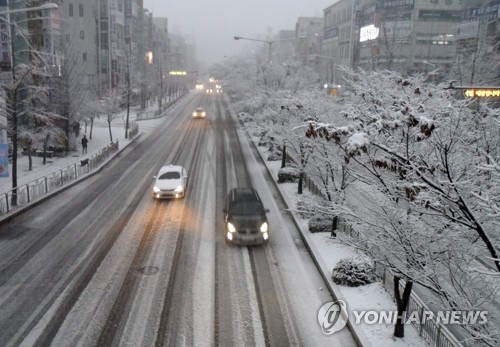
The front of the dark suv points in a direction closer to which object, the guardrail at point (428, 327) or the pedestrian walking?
the guardrail

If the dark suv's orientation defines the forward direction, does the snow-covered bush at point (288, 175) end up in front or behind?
behind

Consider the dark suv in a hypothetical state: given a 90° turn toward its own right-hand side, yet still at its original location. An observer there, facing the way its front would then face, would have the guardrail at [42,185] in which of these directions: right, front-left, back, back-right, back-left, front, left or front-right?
front-right

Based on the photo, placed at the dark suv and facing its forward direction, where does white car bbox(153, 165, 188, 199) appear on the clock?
The white car is roughly at 5 o'clock from the dark suv.

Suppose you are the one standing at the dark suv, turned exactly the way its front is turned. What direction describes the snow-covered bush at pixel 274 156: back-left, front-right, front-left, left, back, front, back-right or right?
back

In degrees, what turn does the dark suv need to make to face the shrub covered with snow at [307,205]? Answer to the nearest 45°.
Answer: approximately 90° to its left

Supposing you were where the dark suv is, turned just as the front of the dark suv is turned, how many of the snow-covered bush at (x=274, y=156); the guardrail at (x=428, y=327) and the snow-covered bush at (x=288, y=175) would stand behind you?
2

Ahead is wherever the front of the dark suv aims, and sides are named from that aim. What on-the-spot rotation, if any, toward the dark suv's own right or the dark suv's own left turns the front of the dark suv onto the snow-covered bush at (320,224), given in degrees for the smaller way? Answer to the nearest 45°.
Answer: approximately 135° to the dark suv's own left

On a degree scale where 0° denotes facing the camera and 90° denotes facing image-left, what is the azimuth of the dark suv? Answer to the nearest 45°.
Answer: approximately 0°
